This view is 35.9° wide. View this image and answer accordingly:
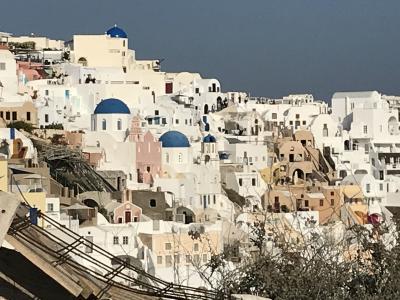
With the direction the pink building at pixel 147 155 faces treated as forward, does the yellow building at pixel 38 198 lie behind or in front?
in front

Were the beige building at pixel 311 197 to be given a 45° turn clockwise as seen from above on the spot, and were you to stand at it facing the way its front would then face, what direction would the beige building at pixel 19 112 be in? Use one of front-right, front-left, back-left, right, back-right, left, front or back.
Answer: front-right

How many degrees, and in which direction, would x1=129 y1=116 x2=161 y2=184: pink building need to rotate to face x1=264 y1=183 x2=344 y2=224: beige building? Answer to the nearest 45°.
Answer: approximately 90° to its left

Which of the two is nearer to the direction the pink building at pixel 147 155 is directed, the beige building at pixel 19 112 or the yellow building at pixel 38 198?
the yellow building

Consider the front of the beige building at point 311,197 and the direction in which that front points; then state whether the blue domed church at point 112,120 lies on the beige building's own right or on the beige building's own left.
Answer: on the beige building's own right

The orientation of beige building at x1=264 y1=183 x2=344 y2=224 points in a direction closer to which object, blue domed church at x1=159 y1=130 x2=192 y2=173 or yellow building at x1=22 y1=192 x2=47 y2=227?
the yellow building

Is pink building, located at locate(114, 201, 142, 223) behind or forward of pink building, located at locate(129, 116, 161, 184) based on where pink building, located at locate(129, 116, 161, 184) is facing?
forward

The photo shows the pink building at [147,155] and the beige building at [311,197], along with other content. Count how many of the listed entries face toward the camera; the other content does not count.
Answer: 2

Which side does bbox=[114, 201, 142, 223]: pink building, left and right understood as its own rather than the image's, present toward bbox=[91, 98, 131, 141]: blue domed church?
back

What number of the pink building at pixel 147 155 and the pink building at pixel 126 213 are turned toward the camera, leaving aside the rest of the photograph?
2

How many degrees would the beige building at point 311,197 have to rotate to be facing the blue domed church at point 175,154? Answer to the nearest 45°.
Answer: approximately 90° to its right

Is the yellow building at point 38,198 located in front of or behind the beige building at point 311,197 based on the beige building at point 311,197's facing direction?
in front
